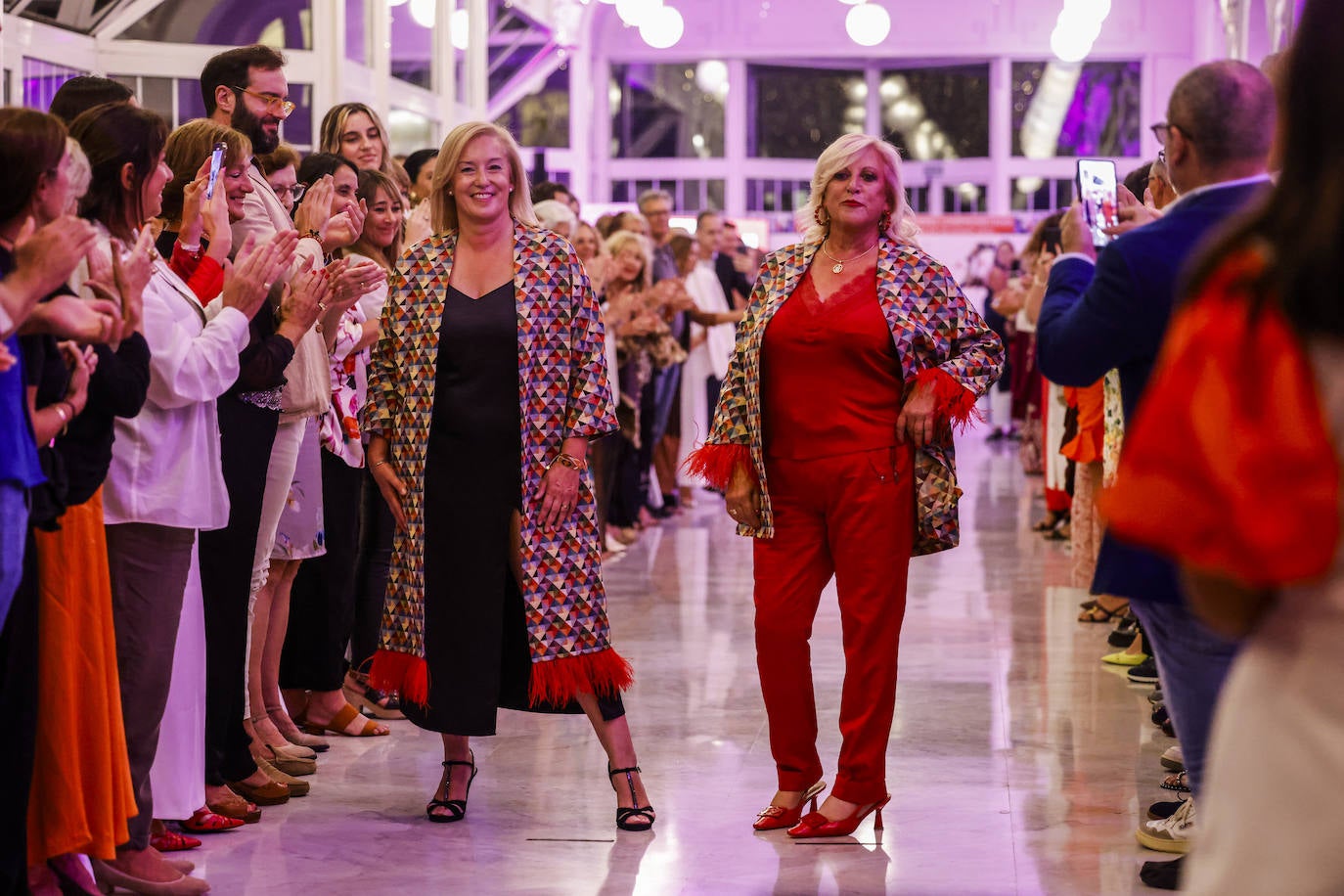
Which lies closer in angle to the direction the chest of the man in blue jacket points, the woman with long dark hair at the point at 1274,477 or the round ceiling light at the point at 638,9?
the round ceiling light

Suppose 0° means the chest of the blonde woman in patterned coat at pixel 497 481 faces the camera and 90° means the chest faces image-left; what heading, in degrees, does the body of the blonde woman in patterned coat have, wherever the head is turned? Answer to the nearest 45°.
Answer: approximately 0°

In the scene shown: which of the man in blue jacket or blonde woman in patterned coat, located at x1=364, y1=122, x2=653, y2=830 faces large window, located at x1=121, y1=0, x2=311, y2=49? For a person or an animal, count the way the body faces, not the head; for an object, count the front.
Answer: the man in blue jacket

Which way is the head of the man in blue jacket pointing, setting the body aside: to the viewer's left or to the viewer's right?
to the viewer's left

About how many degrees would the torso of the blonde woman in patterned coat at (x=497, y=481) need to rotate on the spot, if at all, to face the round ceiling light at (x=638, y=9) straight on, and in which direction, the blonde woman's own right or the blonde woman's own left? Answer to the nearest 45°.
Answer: approximately 180°

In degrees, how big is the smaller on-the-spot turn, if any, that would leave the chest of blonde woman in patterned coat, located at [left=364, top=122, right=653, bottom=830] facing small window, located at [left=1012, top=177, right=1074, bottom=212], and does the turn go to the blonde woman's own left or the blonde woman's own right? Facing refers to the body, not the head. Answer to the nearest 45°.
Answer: approximately 180°

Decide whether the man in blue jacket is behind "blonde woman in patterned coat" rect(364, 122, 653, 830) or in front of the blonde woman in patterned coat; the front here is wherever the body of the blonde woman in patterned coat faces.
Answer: in front

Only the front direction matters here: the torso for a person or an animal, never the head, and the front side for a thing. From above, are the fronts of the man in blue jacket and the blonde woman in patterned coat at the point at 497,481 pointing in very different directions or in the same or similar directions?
very different directions

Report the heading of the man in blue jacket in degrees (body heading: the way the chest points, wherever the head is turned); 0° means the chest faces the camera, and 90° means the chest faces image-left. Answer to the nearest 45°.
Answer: approximately 135°

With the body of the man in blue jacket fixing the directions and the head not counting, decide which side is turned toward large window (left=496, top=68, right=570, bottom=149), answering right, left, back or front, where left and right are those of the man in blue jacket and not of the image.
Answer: front

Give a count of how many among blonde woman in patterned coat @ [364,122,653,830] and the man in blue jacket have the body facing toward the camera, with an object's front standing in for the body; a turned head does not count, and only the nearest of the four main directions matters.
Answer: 1

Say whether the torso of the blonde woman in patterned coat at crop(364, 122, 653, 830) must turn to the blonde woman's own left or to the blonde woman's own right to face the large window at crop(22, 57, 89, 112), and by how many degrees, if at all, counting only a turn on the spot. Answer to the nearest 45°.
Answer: approximately 135° to the blonde woman's own right

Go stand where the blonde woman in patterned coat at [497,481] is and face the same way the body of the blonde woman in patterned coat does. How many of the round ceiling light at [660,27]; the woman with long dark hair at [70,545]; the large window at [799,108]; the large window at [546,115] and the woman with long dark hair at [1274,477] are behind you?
3

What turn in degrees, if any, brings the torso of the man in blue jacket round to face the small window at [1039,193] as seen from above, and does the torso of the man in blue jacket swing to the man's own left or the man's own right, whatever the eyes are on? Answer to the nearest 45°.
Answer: approximately 45° to the man's own right

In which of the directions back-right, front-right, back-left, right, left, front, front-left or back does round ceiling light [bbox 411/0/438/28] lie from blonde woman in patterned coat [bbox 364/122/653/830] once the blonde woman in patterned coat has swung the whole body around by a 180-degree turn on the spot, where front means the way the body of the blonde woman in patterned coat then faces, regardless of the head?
front

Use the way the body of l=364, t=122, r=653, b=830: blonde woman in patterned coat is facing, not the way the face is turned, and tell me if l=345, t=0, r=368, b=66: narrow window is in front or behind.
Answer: behind
